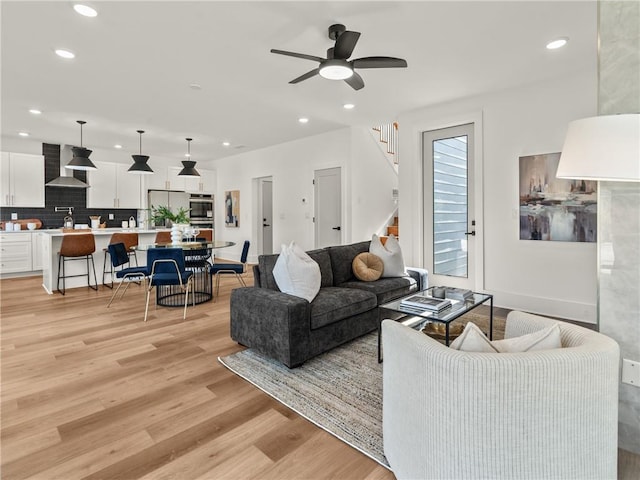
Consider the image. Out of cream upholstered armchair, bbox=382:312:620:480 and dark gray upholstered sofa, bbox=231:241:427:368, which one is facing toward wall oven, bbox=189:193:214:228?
the cream upholstered armchair

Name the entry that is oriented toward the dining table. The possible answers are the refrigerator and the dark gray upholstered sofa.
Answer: the refrigerator

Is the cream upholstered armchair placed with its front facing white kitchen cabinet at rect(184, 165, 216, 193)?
yes

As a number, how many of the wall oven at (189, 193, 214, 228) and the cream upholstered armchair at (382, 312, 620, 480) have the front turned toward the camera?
1

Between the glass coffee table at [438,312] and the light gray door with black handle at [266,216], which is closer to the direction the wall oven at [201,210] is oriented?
the glass coffee table

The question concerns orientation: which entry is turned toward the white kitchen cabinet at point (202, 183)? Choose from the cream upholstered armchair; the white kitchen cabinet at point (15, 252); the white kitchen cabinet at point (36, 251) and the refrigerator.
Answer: the cream upholstered armchair

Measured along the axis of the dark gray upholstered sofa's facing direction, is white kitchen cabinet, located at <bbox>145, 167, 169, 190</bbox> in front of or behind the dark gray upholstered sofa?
behind

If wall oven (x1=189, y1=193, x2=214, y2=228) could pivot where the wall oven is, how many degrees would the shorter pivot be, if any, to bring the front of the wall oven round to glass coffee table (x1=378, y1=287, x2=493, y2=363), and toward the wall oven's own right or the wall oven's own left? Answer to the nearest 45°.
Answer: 0° — it already faces it
